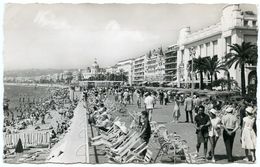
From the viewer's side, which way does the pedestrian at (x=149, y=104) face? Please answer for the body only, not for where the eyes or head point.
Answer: away from the camera
